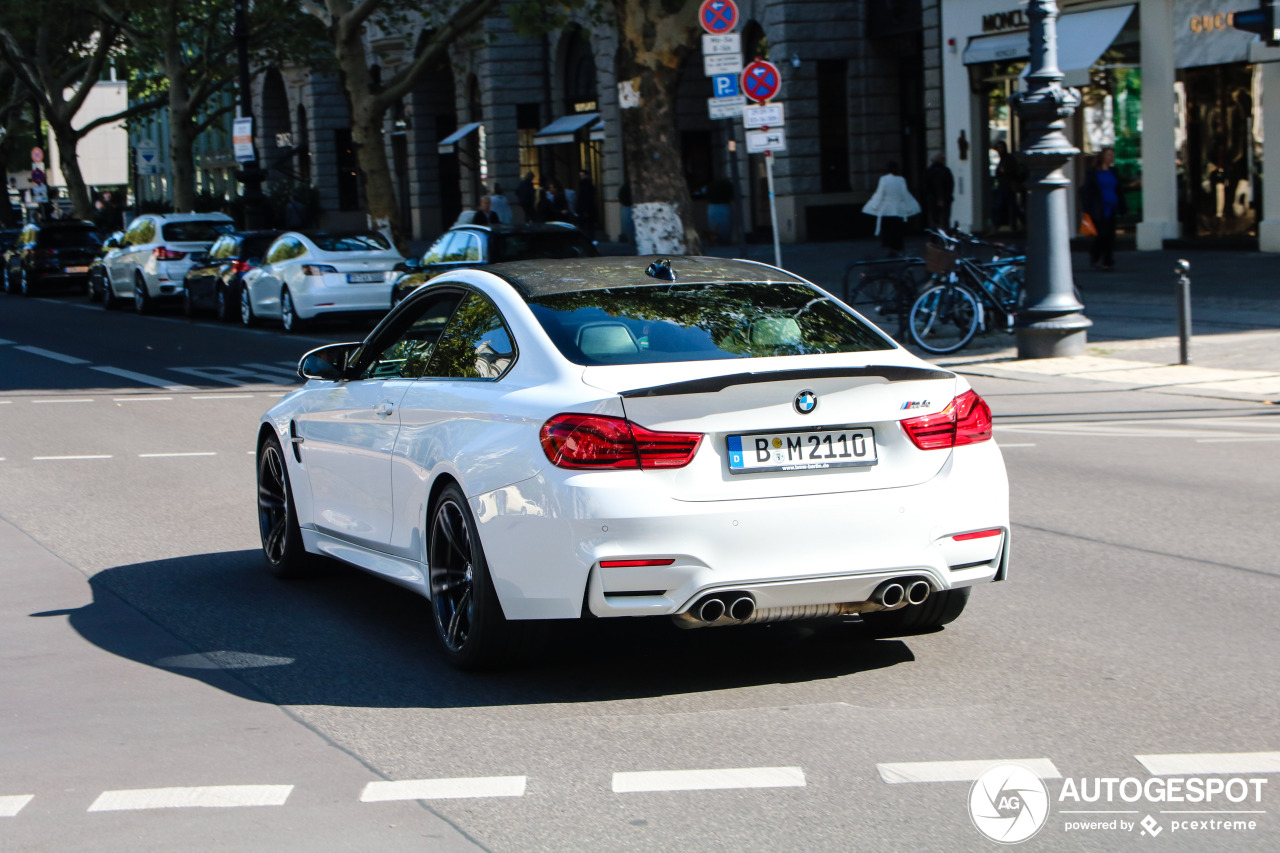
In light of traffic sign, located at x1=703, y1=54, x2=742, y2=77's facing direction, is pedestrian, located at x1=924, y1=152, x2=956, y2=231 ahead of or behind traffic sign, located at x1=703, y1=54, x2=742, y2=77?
behind

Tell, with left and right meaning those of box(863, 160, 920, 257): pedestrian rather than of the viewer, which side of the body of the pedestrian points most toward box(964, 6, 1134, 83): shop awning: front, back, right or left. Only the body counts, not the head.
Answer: right

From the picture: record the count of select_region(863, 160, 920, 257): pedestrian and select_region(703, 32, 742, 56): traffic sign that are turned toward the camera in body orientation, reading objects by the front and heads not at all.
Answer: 1

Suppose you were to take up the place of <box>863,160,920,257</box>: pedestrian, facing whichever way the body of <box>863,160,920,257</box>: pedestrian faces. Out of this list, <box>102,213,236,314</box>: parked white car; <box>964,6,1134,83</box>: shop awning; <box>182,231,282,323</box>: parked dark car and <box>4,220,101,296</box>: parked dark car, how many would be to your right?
1

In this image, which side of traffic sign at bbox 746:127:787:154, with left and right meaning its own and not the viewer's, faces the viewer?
front

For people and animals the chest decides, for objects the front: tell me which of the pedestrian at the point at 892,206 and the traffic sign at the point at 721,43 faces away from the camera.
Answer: the pedestrian

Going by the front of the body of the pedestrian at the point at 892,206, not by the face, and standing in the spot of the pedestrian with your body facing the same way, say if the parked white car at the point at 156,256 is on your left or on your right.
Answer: on your left

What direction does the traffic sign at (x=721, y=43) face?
toward the camera

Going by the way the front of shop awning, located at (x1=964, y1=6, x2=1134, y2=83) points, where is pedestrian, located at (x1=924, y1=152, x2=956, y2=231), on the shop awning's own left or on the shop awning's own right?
on the shop awning's own right

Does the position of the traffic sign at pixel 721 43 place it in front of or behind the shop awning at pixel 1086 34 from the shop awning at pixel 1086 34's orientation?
in front

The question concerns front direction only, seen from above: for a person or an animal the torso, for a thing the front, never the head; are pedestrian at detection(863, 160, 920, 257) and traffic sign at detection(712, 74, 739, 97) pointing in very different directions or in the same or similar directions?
very different directions

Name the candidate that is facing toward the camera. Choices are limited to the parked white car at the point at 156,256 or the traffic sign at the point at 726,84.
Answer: the traffic sign
